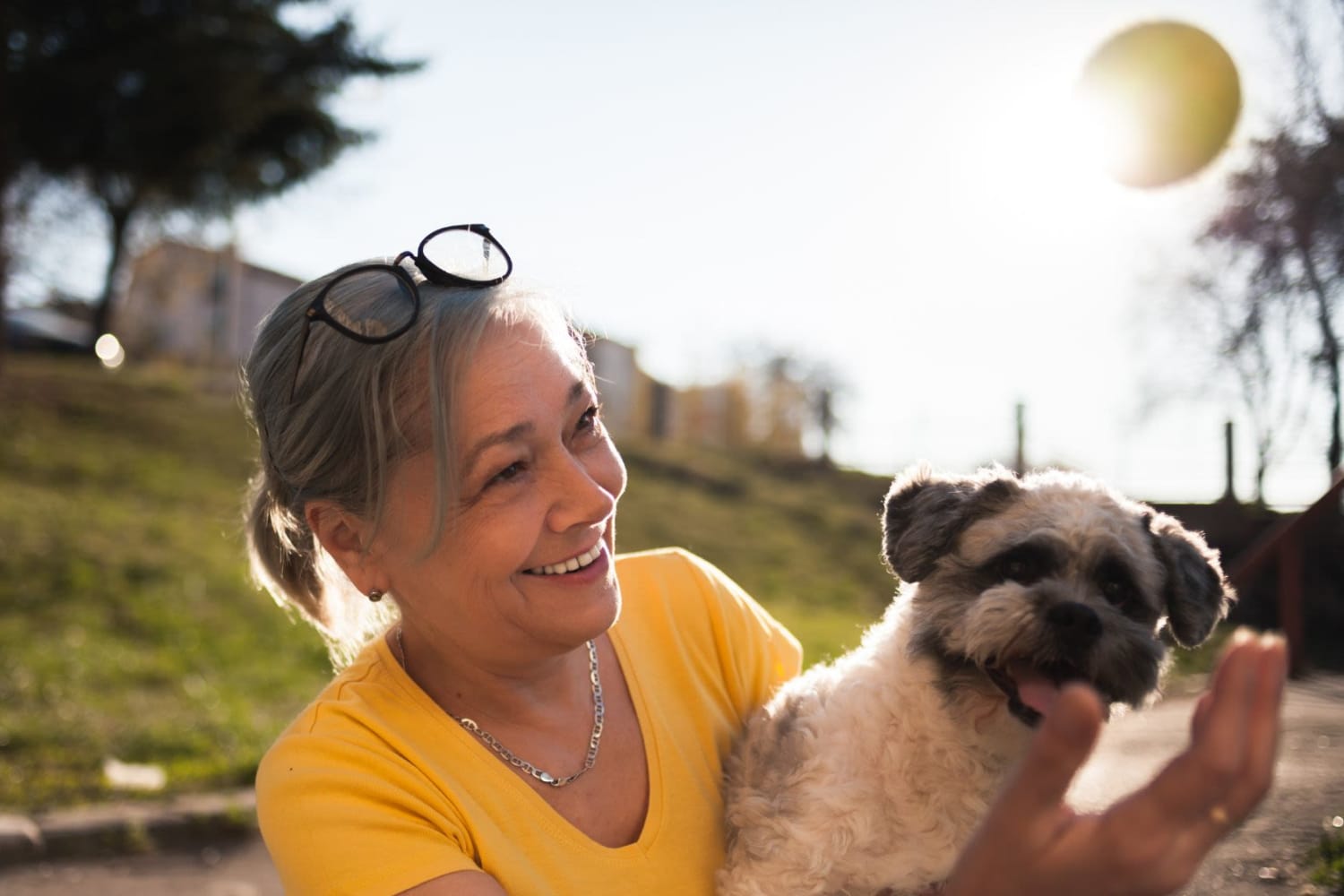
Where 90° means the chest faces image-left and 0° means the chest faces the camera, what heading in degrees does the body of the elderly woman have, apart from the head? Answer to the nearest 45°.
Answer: approximately 315°

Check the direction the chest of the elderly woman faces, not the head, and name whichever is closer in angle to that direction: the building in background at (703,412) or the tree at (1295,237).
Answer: the tree

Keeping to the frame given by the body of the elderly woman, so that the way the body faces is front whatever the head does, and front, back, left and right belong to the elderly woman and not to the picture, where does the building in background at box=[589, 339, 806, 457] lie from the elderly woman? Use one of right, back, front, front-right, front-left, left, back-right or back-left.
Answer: back-left

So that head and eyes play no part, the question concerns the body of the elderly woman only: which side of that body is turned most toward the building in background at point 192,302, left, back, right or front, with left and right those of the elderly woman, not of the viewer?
back

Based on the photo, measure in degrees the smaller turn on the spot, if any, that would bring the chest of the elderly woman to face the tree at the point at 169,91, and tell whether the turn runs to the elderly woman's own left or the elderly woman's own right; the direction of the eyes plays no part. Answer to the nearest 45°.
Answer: approximately 180°
